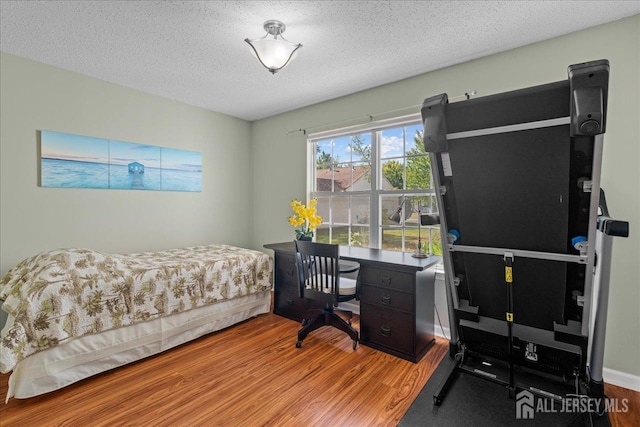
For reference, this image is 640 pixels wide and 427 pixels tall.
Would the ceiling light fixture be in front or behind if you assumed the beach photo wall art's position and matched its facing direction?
in front

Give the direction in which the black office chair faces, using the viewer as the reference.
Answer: facing away from the viewer and to the right of the viewer

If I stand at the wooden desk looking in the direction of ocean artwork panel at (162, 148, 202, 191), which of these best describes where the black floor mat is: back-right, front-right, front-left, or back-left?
back-left

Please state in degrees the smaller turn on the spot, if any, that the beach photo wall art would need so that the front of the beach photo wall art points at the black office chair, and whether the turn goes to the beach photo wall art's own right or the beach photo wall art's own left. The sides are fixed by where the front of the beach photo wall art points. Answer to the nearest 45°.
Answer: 0° — it already faces it

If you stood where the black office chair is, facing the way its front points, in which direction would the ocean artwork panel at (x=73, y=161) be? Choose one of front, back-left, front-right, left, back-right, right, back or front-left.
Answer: back-left

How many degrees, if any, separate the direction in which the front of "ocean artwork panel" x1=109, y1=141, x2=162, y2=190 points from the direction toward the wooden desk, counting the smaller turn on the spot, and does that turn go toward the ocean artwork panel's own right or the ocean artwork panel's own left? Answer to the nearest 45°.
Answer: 0° — it already faces it

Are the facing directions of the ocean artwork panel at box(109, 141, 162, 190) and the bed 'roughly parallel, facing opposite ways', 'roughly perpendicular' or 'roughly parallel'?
roughly perpendicular

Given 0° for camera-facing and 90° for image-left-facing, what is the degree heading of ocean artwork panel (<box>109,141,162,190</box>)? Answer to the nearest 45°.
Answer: approximately 315°

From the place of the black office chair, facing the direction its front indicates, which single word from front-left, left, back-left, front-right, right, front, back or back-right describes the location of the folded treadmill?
right

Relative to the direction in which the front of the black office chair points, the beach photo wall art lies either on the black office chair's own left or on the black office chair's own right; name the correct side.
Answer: on the black office chair's own left

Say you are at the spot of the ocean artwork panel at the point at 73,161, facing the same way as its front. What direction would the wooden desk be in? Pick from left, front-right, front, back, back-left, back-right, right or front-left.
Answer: front

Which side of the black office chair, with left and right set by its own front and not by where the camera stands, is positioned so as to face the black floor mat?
right

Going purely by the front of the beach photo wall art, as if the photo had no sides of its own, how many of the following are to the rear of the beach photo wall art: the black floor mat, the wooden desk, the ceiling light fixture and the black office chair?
0
